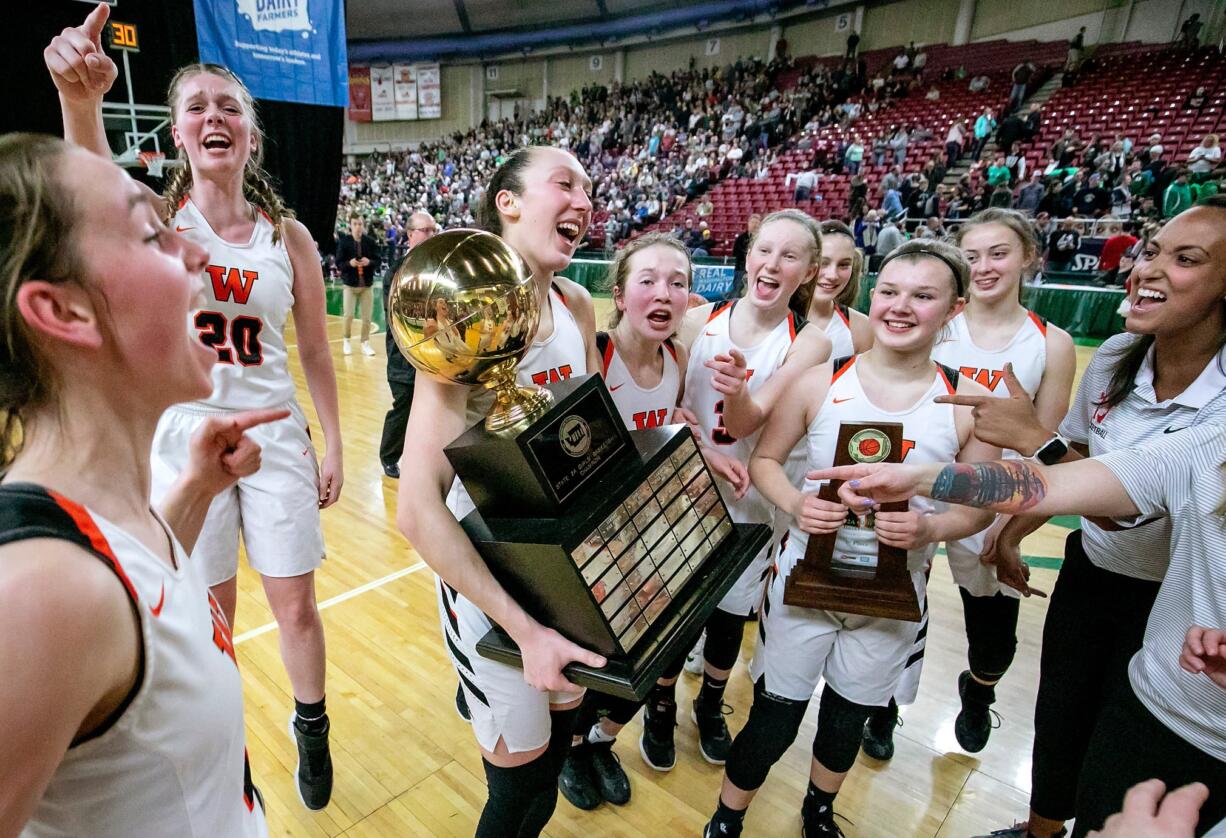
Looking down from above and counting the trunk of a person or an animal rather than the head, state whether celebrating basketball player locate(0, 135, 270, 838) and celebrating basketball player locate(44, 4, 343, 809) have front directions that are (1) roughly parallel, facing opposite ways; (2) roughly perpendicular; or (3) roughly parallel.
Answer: roughly perpendicular

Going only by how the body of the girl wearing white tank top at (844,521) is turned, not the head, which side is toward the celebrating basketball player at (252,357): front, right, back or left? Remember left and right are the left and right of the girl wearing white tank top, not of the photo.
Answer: right

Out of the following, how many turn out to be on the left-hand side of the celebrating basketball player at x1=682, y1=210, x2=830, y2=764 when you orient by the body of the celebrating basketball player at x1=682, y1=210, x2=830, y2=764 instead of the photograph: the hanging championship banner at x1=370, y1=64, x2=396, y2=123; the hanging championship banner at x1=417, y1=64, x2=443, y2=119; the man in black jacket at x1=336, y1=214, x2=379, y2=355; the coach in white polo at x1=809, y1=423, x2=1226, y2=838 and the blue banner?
1

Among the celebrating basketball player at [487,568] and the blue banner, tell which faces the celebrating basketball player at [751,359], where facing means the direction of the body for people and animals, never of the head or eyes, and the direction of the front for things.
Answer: the blue banner

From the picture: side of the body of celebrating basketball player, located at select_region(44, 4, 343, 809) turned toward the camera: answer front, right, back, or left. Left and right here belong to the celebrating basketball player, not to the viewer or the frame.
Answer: front

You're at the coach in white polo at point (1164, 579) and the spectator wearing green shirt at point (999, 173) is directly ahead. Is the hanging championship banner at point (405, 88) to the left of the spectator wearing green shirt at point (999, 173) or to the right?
left

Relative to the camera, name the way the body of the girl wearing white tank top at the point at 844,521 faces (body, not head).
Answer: toward the camera

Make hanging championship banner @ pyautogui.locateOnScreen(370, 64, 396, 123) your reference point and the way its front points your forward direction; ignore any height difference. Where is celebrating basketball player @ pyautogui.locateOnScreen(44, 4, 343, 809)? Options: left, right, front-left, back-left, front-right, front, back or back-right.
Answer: front

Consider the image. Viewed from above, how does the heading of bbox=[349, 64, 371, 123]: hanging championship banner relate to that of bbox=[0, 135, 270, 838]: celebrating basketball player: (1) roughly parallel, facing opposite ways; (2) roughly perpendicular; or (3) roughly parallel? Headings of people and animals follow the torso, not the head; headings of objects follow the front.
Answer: roughly perpendicular

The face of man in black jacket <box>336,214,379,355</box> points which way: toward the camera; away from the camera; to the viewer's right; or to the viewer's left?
toward the camera

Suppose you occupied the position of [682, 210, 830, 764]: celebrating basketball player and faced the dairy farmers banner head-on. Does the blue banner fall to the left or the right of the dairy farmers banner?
right

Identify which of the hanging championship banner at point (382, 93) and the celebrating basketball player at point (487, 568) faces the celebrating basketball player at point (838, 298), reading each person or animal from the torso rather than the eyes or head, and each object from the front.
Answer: the hanging championship banner

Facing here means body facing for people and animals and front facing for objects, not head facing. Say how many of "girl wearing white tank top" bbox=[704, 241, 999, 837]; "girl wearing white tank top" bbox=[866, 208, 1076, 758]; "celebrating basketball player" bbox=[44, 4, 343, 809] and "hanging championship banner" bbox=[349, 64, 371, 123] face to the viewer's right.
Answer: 0

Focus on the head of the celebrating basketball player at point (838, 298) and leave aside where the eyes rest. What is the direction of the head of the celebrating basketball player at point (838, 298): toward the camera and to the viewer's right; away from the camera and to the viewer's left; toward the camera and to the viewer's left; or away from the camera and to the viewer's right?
toward the camera and to the viewer's left

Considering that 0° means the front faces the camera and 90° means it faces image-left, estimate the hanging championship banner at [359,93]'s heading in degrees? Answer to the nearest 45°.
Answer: approximately 0°

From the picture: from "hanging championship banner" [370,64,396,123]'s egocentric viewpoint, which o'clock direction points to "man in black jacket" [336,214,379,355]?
The man in black jacket is roughly at 12 o'clock from the hanging championship banner.

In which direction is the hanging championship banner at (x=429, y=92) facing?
toward the camera

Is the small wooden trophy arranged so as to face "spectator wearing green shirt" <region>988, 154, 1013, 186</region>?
no

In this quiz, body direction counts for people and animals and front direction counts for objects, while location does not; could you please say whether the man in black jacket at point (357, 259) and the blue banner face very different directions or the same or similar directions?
same or similar directions

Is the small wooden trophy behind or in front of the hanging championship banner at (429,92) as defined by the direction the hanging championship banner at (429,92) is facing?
in front

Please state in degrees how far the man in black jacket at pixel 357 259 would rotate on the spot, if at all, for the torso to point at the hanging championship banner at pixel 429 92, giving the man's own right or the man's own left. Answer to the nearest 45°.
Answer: approximately 180°
